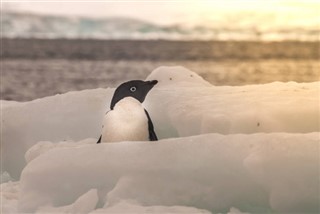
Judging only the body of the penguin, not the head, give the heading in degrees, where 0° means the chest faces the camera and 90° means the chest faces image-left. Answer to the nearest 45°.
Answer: approximately 0°
